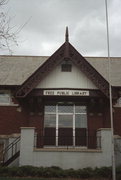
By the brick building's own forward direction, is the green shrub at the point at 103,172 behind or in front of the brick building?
in front

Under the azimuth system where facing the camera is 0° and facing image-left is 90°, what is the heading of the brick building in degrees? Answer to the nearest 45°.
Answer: approximately 0°
